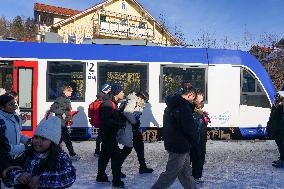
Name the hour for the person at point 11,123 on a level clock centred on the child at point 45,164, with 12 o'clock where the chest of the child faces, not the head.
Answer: The person is roughly at 4 o'clock from the child.

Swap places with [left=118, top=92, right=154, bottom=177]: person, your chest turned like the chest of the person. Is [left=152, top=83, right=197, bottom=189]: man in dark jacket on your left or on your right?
on your right

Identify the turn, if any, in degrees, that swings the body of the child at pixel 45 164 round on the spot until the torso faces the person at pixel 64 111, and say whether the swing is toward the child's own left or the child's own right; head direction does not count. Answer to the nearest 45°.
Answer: approximately 135° to the child's own right

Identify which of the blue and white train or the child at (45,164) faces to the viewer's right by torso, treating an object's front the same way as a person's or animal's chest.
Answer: the blue and white train

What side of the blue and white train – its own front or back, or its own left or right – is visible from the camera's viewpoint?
right

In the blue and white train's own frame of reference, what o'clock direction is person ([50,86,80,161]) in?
The person is roughly at 4 o'clock from the blue and white train.

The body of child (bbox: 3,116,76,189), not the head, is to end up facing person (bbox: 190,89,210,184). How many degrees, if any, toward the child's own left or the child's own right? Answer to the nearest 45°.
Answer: approximately 180°

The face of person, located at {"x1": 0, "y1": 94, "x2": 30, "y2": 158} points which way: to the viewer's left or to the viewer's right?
to the viewer's right
